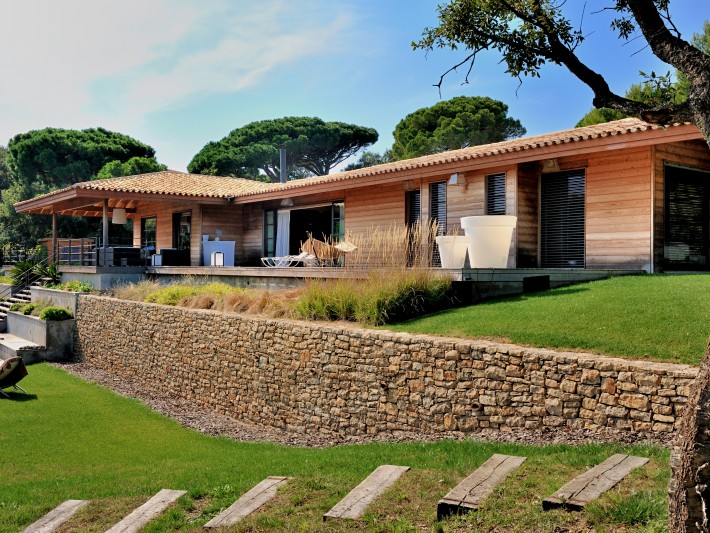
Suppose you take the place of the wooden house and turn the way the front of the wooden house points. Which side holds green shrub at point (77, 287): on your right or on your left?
on your right

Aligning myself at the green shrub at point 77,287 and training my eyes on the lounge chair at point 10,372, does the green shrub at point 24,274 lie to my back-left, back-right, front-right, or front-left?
back-right

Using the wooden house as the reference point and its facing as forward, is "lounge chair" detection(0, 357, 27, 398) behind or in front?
in front

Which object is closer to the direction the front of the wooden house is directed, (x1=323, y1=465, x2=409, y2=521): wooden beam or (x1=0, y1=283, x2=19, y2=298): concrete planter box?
the wooden beam

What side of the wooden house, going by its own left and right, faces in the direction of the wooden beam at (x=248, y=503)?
front

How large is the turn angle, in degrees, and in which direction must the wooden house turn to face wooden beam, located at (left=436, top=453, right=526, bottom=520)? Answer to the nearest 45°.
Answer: approximately 45° to its left

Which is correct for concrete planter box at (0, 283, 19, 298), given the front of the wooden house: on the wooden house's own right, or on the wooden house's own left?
on the wooden house's own right

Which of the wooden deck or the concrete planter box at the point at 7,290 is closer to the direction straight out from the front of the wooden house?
the wooden deck

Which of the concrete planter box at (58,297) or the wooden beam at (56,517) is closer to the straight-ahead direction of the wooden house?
the wooden beam

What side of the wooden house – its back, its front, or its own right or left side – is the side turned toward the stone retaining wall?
front

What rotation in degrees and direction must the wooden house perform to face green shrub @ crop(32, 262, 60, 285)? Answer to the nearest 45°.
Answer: approximately 90° to its right

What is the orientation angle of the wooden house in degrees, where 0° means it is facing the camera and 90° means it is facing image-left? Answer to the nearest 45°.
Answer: approximately 45°
